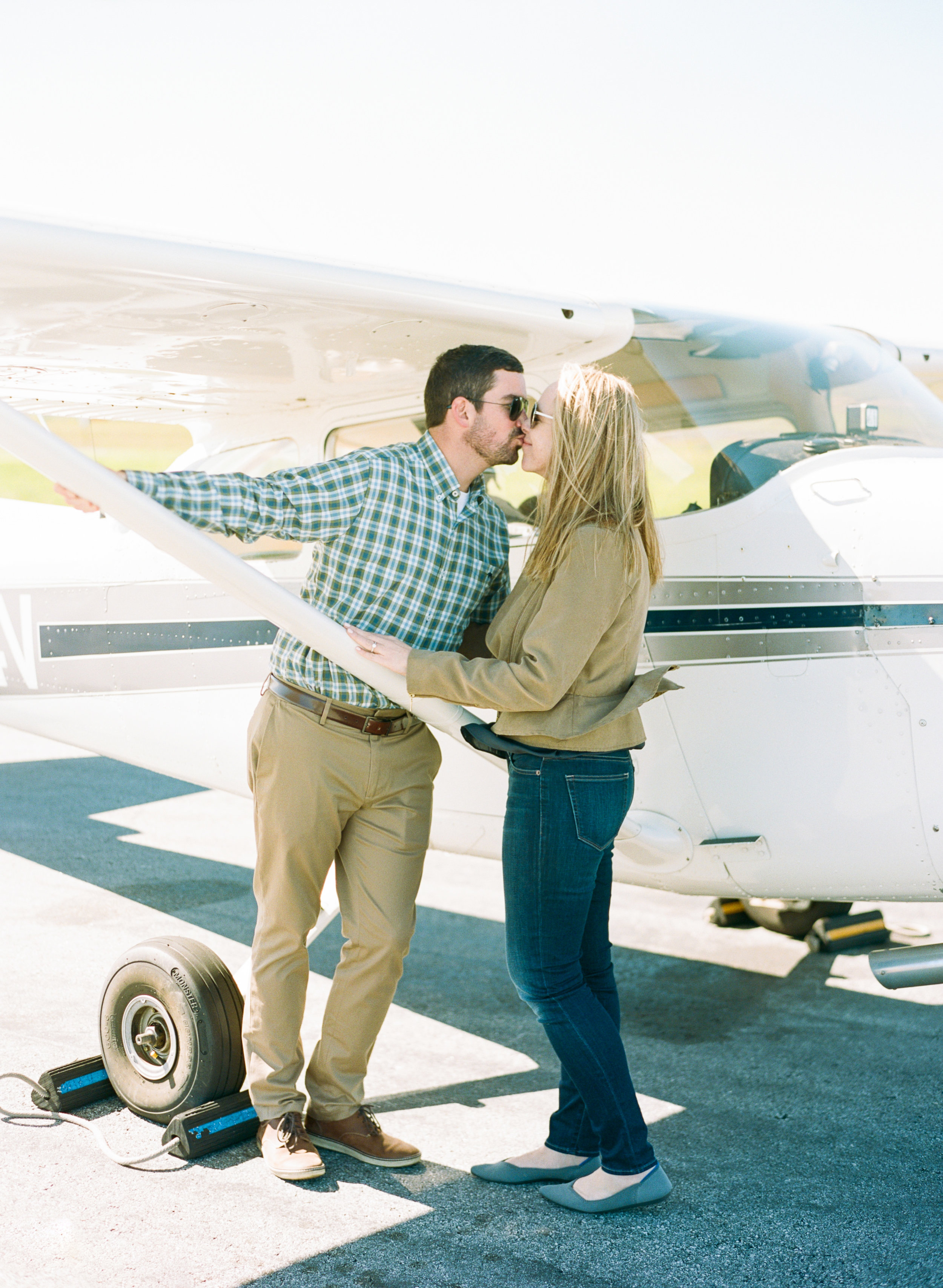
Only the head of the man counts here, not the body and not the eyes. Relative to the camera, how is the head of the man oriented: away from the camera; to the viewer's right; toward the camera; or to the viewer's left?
to the viewer's right

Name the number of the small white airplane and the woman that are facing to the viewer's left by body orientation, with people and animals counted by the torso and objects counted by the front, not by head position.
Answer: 1

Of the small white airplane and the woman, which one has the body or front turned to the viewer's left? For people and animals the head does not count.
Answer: the woman

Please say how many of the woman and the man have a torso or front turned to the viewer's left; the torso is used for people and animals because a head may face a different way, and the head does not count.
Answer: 1

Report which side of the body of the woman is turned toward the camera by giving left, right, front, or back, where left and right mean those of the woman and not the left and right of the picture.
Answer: left
